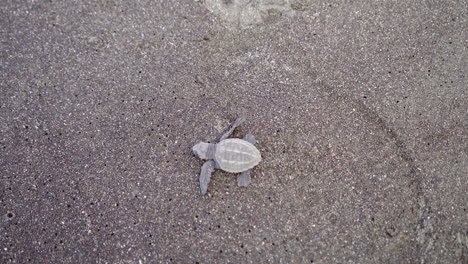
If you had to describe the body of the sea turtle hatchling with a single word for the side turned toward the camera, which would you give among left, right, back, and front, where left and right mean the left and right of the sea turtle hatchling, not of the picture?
left
